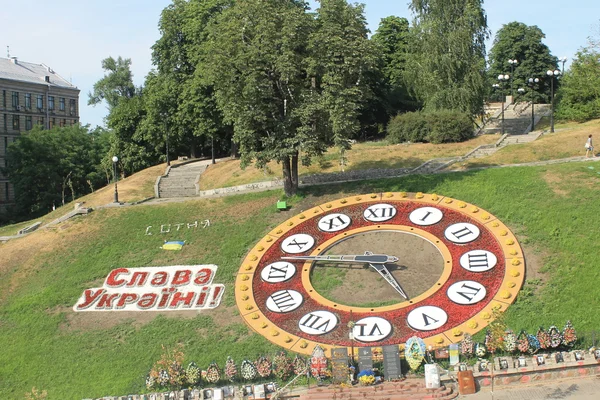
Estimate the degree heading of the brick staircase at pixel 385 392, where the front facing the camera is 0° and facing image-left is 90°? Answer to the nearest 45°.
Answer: approximately 0°

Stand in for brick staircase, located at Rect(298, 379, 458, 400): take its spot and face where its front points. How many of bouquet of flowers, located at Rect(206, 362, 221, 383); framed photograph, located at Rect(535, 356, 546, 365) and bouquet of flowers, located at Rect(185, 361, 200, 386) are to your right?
2

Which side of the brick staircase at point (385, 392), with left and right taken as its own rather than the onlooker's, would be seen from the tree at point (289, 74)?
back

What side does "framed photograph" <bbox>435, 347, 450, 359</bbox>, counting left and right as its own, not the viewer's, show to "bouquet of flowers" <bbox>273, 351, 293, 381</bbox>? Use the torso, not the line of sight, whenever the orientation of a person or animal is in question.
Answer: right

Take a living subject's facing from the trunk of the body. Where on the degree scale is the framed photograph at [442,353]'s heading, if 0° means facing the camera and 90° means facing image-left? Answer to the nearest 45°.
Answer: approximately 0°

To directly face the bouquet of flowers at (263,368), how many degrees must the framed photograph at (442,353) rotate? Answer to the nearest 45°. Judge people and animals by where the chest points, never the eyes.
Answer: approximately 90° to its right

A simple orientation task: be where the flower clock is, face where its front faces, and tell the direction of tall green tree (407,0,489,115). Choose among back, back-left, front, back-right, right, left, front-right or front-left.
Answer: back

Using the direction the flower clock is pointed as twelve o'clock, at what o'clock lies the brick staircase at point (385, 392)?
The brick staircase is roughly at 12 o'clock from the flower clock.

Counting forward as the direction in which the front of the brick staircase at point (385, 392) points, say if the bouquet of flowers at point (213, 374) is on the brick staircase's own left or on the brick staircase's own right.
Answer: on the brick staircase's own right
